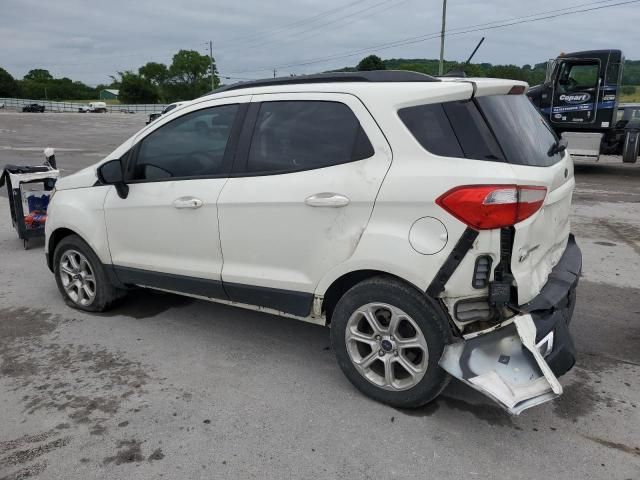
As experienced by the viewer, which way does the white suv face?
facing away from the viewer and to the left of the viewer

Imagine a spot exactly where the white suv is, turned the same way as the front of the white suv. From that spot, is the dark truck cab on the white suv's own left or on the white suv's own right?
on the white suv's own right
